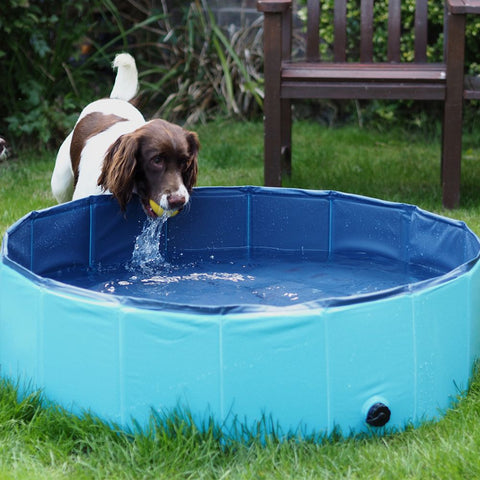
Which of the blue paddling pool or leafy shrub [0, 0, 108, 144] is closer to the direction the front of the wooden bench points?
the blue paddling pool

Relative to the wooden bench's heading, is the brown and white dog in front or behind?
in front

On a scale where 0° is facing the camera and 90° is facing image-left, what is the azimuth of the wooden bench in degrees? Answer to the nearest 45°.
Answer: approximately 45°

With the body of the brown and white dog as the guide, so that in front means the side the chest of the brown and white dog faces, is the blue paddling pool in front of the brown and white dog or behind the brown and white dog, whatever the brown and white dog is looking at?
in front

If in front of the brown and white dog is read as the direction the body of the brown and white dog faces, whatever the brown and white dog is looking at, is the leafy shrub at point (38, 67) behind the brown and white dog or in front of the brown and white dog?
behind

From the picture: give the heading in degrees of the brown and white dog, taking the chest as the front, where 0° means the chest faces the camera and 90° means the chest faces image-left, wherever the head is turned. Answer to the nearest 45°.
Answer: approximately 315°

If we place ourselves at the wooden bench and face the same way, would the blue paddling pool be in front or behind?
in front

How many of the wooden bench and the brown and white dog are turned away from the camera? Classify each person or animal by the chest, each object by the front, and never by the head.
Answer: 0

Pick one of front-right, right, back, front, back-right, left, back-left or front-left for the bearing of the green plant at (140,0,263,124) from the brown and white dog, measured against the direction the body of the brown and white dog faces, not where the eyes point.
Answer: back-left

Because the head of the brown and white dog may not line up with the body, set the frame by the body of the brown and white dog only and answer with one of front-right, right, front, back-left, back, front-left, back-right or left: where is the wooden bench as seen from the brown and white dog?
left
